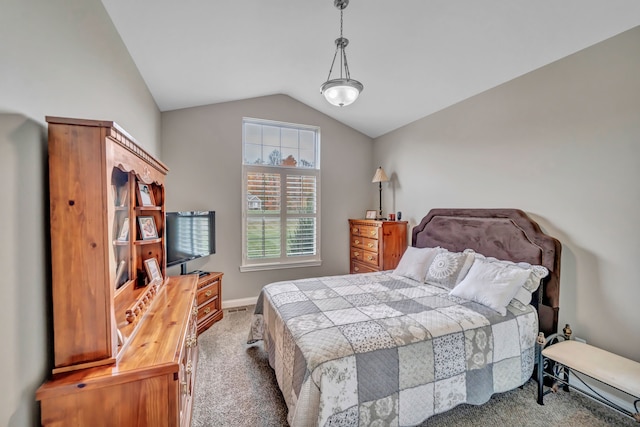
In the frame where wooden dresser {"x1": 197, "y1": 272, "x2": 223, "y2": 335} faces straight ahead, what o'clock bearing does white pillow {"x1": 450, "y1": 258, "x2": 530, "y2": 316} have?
The white pillow is roughly at 12 o'clock from the wooden dresser.

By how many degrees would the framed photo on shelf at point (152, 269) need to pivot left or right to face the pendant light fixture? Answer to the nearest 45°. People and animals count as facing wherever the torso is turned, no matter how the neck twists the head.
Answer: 0° — it already faces it

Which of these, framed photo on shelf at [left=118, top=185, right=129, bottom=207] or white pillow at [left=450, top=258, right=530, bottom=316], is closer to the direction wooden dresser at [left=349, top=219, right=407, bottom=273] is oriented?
the framed photo on shelf

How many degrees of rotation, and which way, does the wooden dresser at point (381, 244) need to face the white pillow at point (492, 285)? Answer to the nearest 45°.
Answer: approximately 90° to its left

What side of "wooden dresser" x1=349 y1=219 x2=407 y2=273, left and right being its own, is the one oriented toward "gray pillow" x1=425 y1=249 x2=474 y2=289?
left

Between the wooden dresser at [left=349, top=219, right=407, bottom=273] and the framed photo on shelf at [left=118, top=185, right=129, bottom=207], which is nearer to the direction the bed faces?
the framed photo on shelf

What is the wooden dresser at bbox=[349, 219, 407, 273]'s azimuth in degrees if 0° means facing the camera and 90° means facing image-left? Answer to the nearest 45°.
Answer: approximately 45°
